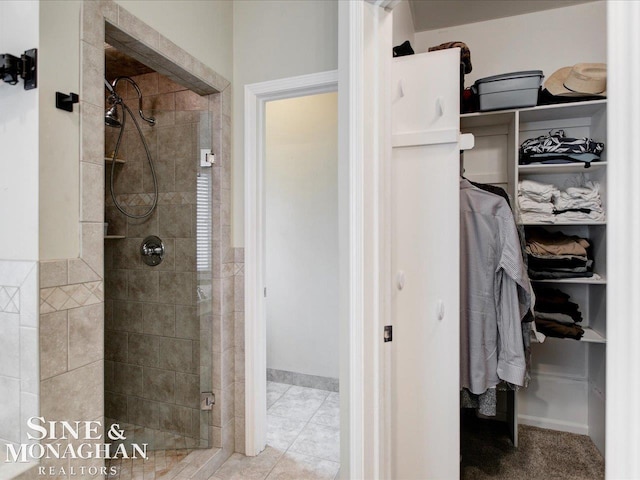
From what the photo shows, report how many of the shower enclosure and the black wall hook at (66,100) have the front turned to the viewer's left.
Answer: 0

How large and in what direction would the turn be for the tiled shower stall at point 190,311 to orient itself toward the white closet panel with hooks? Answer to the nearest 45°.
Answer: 0° — it already faces it

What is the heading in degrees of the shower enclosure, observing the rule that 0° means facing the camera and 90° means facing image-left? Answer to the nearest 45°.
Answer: approximately 315°

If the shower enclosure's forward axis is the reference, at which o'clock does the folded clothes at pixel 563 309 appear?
The folded clothes is roughly at 11 o'clock from the shower enclosure.

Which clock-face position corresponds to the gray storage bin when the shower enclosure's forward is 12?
The gray storage bin is roughly at 11 o'clock from the shower enclosure.

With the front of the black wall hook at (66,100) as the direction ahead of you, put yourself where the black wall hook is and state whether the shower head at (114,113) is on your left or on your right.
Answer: on your left

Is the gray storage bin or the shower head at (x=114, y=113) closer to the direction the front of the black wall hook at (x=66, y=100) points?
the gray storage bin

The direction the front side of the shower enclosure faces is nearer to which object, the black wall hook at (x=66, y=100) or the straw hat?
the straw hat

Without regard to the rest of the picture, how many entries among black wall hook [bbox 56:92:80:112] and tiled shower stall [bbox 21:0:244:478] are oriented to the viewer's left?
0

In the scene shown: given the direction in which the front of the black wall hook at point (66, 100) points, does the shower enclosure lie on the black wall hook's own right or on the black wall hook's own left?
on the black wall hook's own left

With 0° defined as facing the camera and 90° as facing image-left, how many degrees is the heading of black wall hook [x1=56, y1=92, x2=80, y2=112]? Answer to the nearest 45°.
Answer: approximately 315°

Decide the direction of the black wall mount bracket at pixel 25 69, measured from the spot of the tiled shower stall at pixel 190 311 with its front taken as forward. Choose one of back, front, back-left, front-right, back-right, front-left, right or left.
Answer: right
